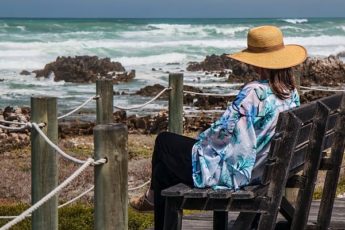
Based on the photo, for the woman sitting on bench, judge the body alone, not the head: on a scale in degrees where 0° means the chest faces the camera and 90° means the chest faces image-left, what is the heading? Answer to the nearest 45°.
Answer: approximately 135°

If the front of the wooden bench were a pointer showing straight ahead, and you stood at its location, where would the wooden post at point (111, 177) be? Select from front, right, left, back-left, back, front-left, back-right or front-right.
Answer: left

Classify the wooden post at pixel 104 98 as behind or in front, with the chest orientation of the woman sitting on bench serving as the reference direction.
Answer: in front

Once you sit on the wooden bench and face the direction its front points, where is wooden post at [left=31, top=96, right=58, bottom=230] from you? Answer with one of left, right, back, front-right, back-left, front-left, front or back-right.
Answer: front-left

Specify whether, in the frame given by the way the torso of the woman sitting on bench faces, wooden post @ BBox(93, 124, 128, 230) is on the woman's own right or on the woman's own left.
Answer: on the woman's own left

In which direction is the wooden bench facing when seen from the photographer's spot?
facing away from the viewer and to the left of the viewer

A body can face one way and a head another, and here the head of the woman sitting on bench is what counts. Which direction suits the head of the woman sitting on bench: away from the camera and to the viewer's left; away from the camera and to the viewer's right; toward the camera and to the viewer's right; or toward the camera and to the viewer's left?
away from the camera and to the viewer's left

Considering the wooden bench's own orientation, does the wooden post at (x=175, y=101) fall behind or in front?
in front

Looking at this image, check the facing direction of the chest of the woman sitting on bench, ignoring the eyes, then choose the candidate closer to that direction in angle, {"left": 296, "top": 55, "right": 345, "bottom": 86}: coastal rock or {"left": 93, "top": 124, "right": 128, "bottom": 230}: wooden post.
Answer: the coastal rock
